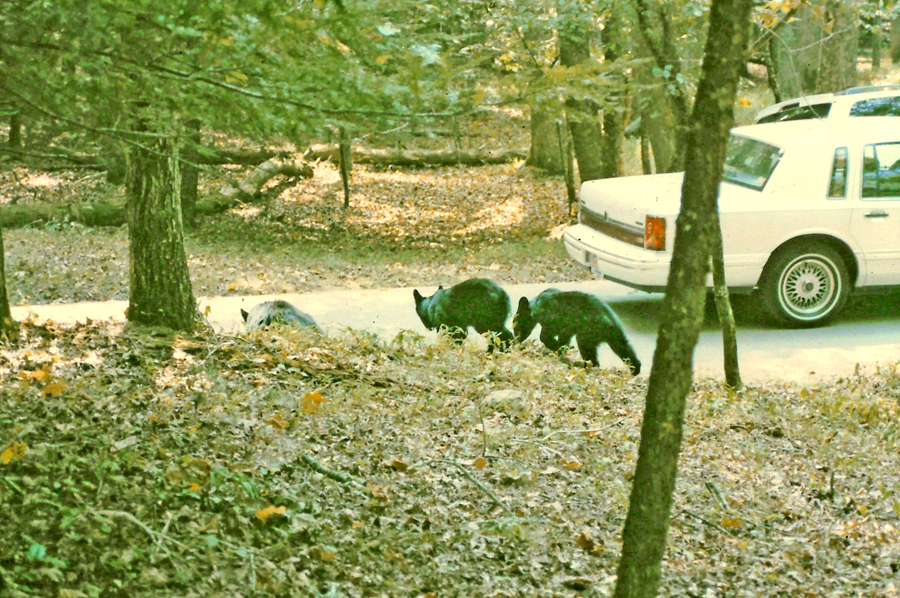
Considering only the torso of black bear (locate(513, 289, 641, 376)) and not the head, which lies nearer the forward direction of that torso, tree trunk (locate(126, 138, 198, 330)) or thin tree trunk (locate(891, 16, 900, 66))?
the tree trunk

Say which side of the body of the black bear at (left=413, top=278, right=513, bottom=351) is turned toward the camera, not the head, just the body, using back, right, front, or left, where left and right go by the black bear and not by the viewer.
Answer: left

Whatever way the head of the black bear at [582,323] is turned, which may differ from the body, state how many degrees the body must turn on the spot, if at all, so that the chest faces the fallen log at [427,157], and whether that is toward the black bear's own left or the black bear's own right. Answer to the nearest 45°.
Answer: approximately 90° to the black bear's own right

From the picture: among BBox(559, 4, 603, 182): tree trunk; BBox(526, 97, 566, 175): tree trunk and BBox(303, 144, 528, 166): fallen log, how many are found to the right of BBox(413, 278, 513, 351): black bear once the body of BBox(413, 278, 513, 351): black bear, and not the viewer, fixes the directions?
3

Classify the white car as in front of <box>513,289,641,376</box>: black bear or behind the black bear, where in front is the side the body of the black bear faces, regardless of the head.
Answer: behind

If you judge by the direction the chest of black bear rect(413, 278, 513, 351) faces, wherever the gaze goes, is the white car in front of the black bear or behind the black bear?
behind

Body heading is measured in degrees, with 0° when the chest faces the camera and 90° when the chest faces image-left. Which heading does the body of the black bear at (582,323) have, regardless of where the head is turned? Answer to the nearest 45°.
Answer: approximately 90°

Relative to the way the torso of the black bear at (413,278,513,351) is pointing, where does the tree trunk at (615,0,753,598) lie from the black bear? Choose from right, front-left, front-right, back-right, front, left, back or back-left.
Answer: left

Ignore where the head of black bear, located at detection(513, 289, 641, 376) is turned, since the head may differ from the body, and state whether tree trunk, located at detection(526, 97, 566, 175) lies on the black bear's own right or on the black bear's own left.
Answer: on the black bear's own right

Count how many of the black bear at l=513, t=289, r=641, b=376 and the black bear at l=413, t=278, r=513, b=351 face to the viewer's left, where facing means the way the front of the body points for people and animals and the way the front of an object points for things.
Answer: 2

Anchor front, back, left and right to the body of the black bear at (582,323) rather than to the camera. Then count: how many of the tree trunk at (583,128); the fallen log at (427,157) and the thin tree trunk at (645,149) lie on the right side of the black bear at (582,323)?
3
